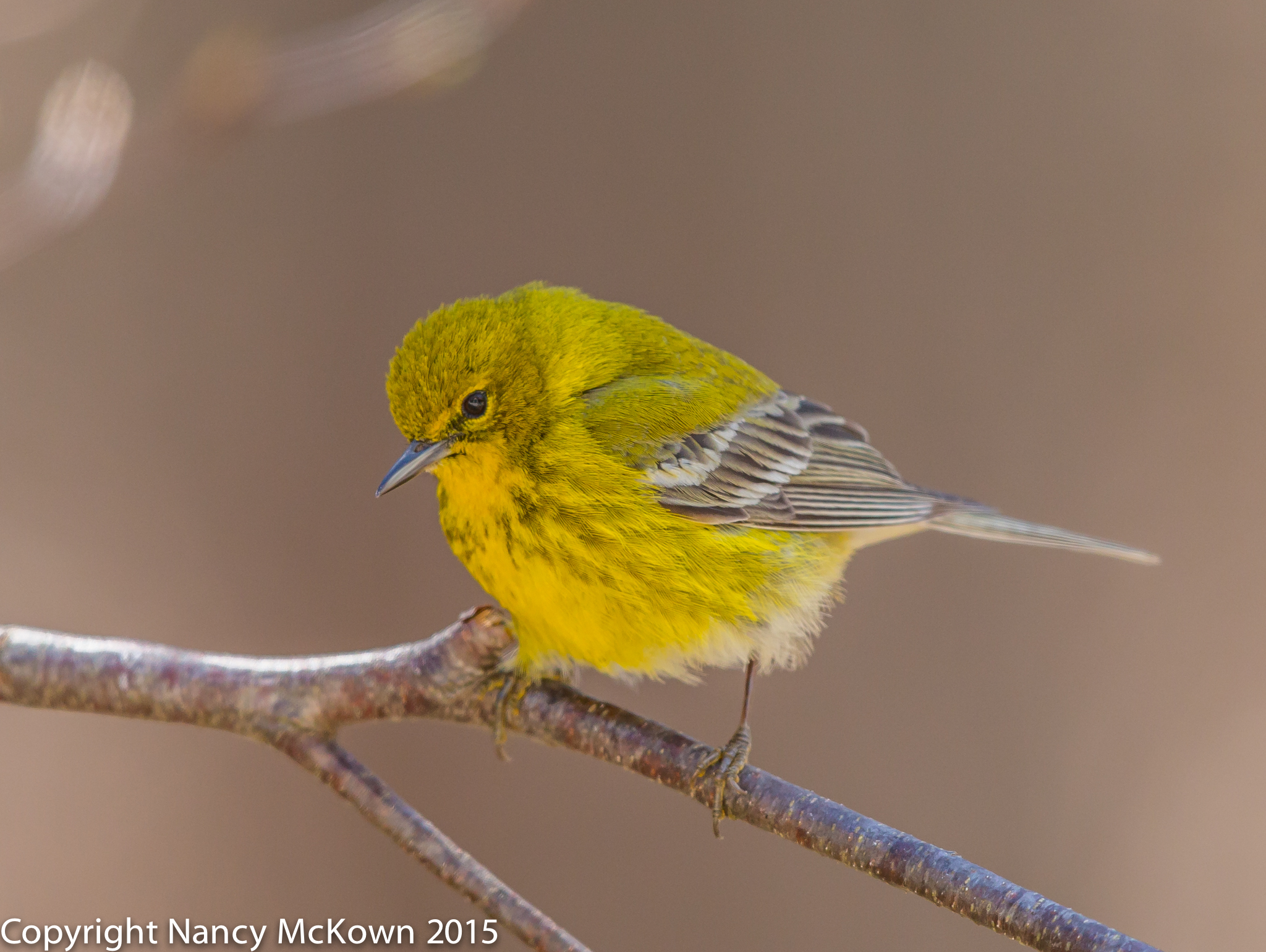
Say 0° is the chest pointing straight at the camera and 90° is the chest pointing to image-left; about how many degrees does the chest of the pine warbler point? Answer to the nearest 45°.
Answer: approximately 90°
